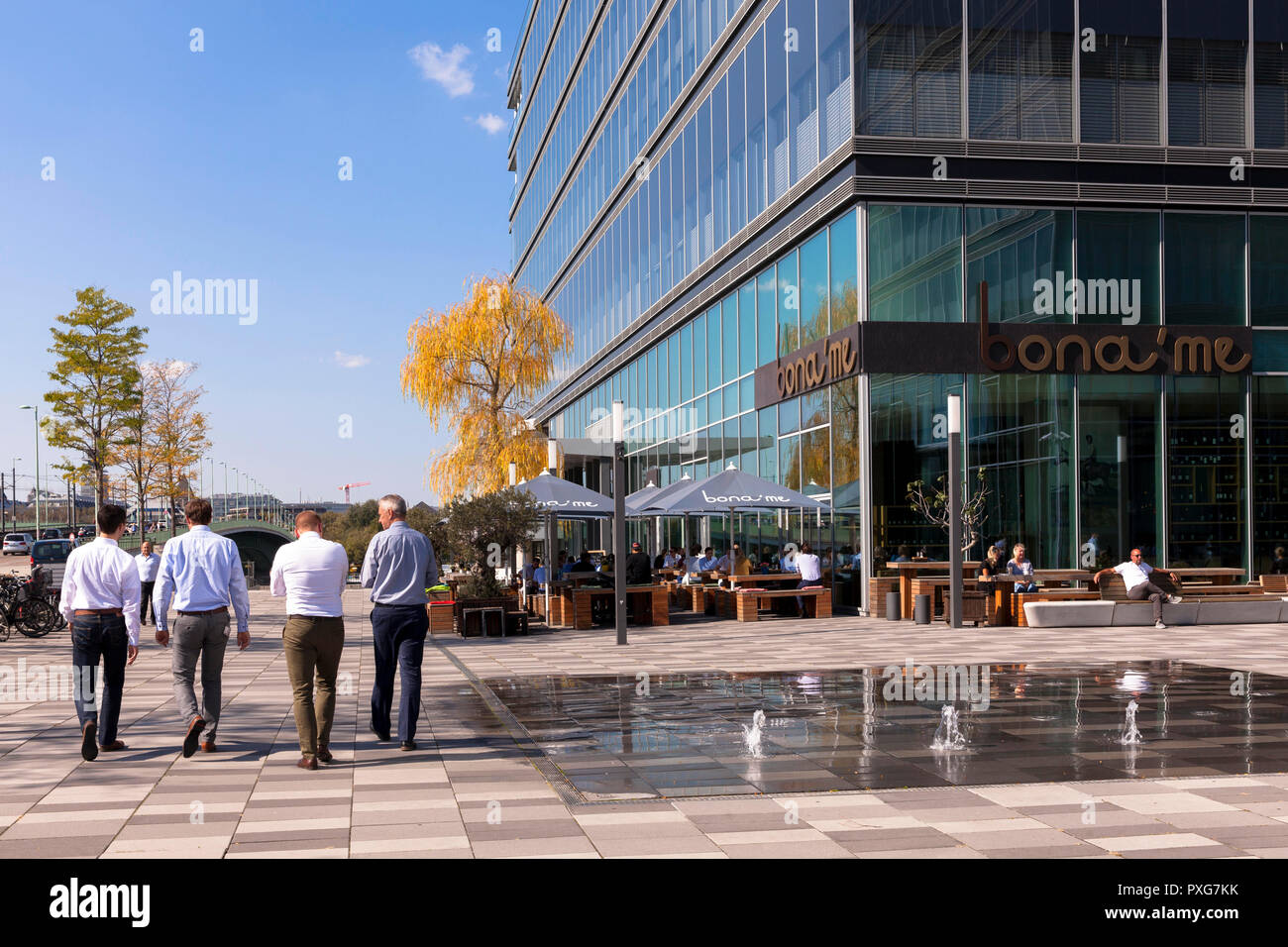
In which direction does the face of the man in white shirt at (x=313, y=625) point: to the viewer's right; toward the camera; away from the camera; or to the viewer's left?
away from the camera

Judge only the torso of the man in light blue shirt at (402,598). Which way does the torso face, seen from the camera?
away from the camera

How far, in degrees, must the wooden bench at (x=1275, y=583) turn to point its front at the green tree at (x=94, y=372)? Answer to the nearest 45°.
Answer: approximately 90° to its right

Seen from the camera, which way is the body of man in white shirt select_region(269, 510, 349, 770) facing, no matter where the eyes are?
away from the camera

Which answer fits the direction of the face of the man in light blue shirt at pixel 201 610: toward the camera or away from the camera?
away from the camera

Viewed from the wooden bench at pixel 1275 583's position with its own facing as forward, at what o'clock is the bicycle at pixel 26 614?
The bicycle is roughly at 2 o'clock from the wooden bench.

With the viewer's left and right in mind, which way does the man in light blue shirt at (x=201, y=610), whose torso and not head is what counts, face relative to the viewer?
facing away from the viewer

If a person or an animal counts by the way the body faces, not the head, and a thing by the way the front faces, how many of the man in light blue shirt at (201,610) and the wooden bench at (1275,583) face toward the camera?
1

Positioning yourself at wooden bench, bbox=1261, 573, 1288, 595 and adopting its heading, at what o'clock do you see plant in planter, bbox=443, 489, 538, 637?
The plant in planter is roughly at 2 o'clock from the wooden bench.
